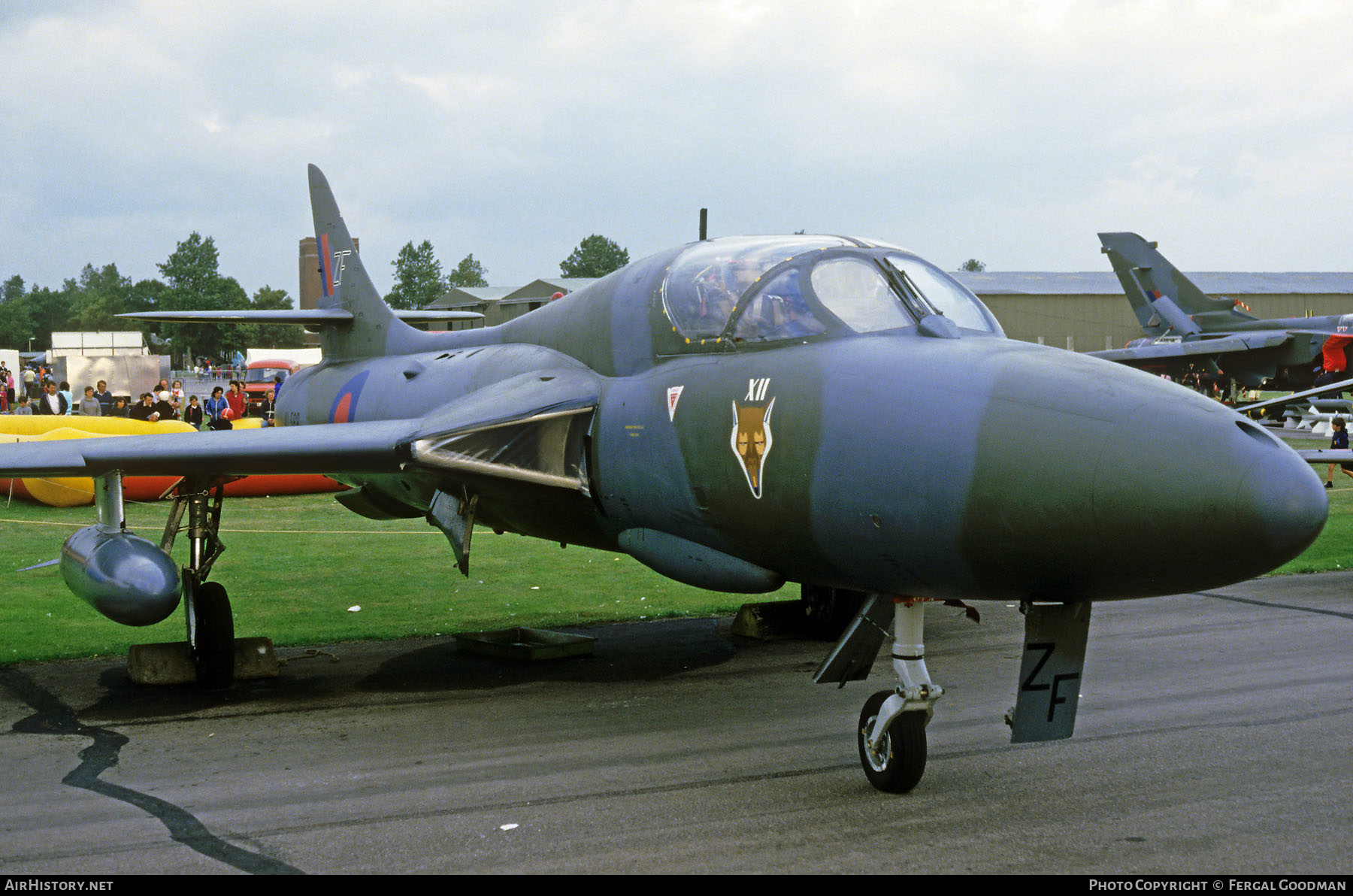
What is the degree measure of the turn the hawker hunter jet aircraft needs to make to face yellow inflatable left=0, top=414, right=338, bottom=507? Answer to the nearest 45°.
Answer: approximately 180°

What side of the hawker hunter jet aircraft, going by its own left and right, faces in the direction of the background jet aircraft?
left

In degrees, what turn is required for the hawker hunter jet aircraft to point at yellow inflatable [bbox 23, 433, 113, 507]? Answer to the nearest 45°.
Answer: approximately 180°

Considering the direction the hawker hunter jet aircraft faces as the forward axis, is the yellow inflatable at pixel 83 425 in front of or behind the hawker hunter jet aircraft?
behind

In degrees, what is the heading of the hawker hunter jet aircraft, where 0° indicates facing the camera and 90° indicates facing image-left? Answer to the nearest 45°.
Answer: approximately 315°
